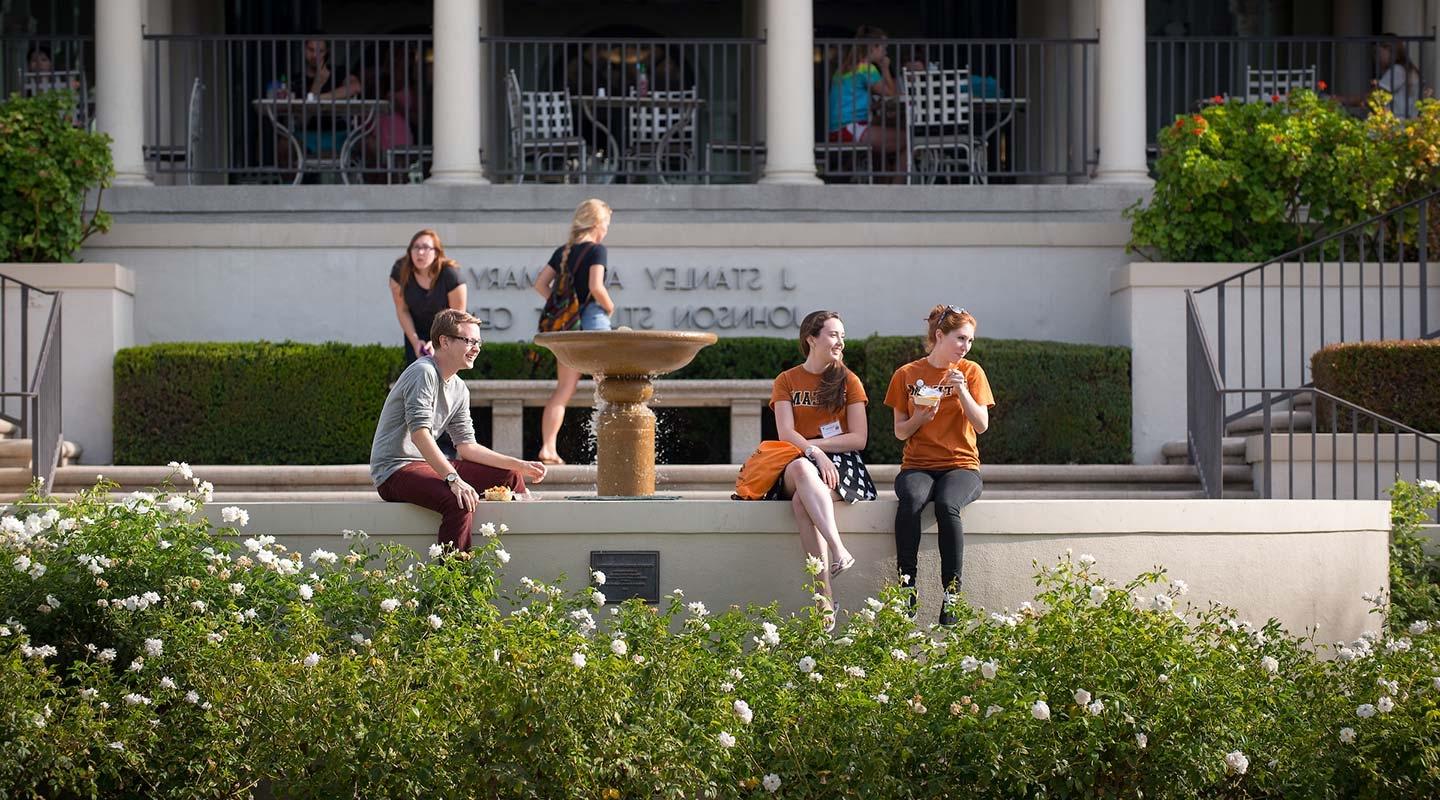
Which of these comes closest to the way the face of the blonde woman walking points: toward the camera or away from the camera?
away from the camera

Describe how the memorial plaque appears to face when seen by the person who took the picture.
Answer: facing the viewer

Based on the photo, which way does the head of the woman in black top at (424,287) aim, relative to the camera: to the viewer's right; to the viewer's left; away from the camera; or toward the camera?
toward the camera

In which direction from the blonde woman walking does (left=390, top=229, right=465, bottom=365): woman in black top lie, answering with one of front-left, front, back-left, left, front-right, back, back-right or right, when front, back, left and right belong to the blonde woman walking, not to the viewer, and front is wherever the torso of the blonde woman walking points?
back-left

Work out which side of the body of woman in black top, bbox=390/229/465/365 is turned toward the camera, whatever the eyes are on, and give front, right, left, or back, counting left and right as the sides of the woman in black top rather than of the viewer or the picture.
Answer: front

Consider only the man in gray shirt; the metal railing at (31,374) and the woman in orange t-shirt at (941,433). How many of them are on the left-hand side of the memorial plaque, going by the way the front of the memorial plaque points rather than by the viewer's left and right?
1

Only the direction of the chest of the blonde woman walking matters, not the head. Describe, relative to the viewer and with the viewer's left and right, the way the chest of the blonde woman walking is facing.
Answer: facing away from the viewer and to the right of the viewer

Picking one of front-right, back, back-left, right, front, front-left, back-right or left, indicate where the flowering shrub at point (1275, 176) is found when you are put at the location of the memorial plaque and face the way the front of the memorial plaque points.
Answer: back-left

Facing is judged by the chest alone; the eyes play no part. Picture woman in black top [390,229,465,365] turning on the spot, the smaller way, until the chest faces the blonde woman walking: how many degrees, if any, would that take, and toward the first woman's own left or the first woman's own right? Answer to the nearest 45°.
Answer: approximately 90° to the first woman's own left

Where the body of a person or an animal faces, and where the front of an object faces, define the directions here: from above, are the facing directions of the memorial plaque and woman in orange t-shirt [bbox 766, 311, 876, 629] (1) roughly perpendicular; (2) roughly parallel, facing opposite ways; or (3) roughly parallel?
roughly parallel

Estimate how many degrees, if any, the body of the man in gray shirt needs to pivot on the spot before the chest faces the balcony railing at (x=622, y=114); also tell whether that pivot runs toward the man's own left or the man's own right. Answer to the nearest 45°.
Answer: approximately 135° to the man's own left

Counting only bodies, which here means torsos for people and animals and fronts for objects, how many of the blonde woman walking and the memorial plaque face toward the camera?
1

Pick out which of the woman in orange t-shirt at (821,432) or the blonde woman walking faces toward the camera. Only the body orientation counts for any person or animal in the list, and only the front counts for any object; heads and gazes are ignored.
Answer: the woman in orange t-shirt
